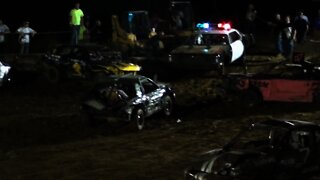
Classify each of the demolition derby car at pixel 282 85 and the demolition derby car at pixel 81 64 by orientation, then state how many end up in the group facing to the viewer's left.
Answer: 1

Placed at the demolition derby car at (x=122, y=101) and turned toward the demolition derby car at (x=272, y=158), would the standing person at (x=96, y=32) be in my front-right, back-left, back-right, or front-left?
back-left

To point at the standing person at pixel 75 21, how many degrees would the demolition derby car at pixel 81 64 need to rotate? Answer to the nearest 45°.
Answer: approximately 90° to its left

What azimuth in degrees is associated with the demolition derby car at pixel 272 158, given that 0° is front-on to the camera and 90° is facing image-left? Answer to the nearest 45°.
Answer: approximately 45°

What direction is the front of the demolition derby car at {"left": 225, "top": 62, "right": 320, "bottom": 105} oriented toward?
to the viewer's left

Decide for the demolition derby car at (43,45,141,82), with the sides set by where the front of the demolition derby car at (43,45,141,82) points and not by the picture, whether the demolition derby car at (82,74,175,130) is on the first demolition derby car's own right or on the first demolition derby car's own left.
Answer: on the first demolition derby car's own right

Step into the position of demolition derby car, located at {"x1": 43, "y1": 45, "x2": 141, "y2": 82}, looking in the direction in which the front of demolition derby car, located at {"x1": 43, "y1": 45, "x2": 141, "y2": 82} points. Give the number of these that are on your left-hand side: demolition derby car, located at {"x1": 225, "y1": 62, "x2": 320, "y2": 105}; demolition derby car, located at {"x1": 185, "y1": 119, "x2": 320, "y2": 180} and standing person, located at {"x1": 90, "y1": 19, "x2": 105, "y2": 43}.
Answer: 1

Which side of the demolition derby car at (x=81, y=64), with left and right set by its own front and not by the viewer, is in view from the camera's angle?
right

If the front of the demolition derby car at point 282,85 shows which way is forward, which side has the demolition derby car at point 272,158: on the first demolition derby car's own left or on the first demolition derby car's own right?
on the first demolition derby car's own left

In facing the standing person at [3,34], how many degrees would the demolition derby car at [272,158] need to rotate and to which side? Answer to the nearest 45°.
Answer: approximately 90° to its right
